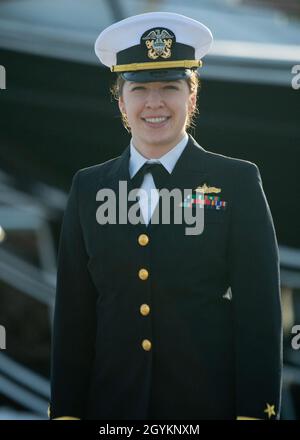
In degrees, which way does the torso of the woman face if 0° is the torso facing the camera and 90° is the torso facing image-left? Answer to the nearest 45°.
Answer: approximately 0°
